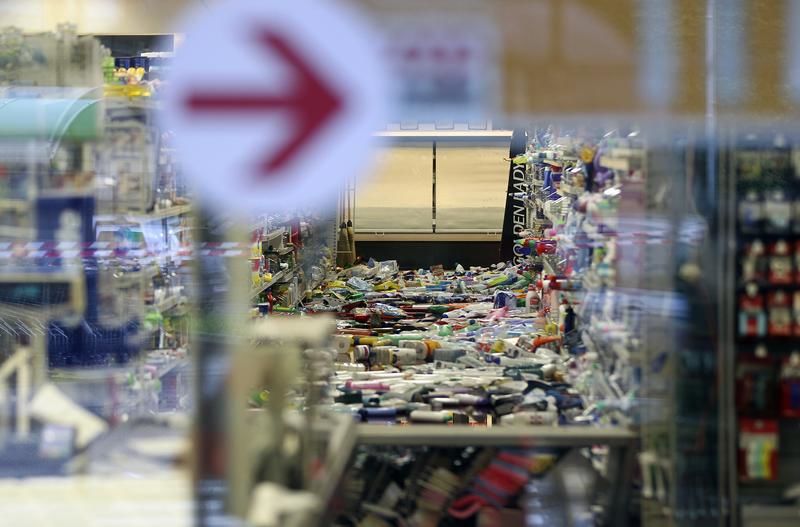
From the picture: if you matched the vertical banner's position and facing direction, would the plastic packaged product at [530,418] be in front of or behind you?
in front

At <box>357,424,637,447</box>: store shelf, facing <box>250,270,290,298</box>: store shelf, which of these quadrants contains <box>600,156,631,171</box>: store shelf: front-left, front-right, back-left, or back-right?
front-right

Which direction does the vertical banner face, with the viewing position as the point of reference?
facing the viewer

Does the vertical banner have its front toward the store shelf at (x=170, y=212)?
yes

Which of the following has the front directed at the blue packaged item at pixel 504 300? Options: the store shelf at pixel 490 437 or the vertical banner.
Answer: the vertical banner

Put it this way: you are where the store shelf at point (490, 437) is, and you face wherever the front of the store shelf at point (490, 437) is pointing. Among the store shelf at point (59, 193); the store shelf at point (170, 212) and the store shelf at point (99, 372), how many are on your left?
0

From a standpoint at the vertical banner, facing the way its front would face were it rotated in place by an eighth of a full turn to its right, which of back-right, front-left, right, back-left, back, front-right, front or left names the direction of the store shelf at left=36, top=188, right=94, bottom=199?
front-left

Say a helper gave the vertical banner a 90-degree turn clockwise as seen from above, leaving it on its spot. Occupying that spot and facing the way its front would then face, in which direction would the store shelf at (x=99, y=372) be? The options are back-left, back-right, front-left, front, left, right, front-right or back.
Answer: left

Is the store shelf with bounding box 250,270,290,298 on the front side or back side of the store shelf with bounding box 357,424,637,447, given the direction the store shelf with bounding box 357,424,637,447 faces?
on the back side

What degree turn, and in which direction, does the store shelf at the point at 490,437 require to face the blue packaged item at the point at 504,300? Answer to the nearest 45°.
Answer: approximately 180°

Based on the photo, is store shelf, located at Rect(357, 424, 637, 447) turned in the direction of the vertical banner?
no

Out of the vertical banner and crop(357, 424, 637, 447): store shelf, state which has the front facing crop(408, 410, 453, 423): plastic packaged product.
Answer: the vertical banner

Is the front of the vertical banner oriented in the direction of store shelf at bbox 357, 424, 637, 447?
yes

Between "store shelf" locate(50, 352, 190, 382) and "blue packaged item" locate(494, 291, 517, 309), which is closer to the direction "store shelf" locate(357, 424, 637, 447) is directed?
the store shelf

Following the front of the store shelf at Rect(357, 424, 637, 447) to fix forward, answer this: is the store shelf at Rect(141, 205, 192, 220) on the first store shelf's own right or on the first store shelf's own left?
on the first store shelf's own right

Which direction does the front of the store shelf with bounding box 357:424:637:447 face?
toward the camera
